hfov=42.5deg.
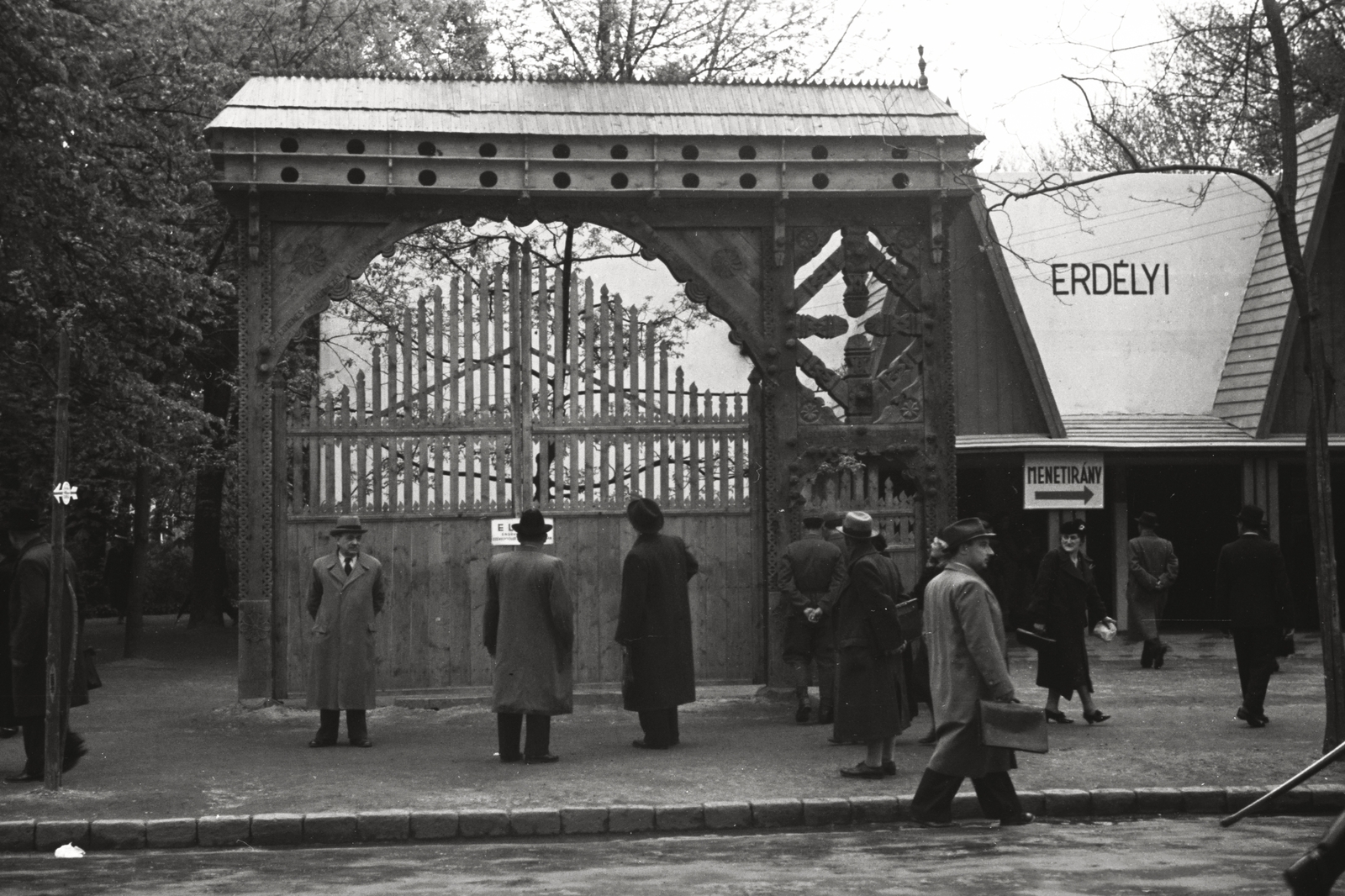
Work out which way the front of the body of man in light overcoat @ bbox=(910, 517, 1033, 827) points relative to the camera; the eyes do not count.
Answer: to the viewer's right

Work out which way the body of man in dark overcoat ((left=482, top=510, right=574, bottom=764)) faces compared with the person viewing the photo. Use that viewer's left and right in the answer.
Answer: facing away from the viewer

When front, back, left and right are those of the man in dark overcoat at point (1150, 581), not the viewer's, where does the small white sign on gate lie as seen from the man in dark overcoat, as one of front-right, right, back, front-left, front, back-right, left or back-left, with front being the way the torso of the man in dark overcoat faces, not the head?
back-left

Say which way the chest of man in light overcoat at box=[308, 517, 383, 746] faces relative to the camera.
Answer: toward the camera

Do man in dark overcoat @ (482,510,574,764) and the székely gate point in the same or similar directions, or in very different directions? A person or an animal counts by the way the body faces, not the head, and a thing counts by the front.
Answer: very different directions

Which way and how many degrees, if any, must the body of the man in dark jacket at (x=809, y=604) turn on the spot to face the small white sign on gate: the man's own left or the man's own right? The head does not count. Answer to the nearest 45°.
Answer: approximately 90° to the man's own left

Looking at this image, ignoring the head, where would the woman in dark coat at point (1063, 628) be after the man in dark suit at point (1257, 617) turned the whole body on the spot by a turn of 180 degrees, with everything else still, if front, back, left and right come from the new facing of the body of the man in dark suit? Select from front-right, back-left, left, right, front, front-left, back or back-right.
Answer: right

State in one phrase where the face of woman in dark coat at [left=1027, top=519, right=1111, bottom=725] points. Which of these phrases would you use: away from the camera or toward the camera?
toward the camera

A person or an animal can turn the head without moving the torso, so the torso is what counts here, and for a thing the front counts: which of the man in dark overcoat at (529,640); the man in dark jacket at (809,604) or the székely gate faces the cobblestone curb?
the székely gate

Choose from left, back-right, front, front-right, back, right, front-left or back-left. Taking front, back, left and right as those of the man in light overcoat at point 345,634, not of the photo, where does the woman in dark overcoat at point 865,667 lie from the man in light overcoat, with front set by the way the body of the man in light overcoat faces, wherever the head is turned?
front-left

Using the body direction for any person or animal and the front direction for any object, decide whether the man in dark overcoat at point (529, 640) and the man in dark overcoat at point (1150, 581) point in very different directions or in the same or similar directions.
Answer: same or similar directions

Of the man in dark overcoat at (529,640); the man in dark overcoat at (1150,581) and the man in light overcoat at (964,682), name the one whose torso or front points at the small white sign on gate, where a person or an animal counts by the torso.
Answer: the man in dark overcoat at (529,640)
